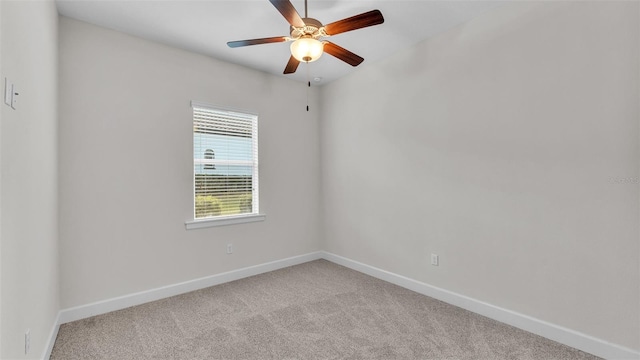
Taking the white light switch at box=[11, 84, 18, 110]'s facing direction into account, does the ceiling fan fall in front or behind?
in front

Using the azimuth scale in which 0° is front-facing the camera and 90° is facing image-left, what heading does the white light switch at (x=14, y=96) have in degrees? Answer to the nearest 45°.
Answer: approximately 270°
